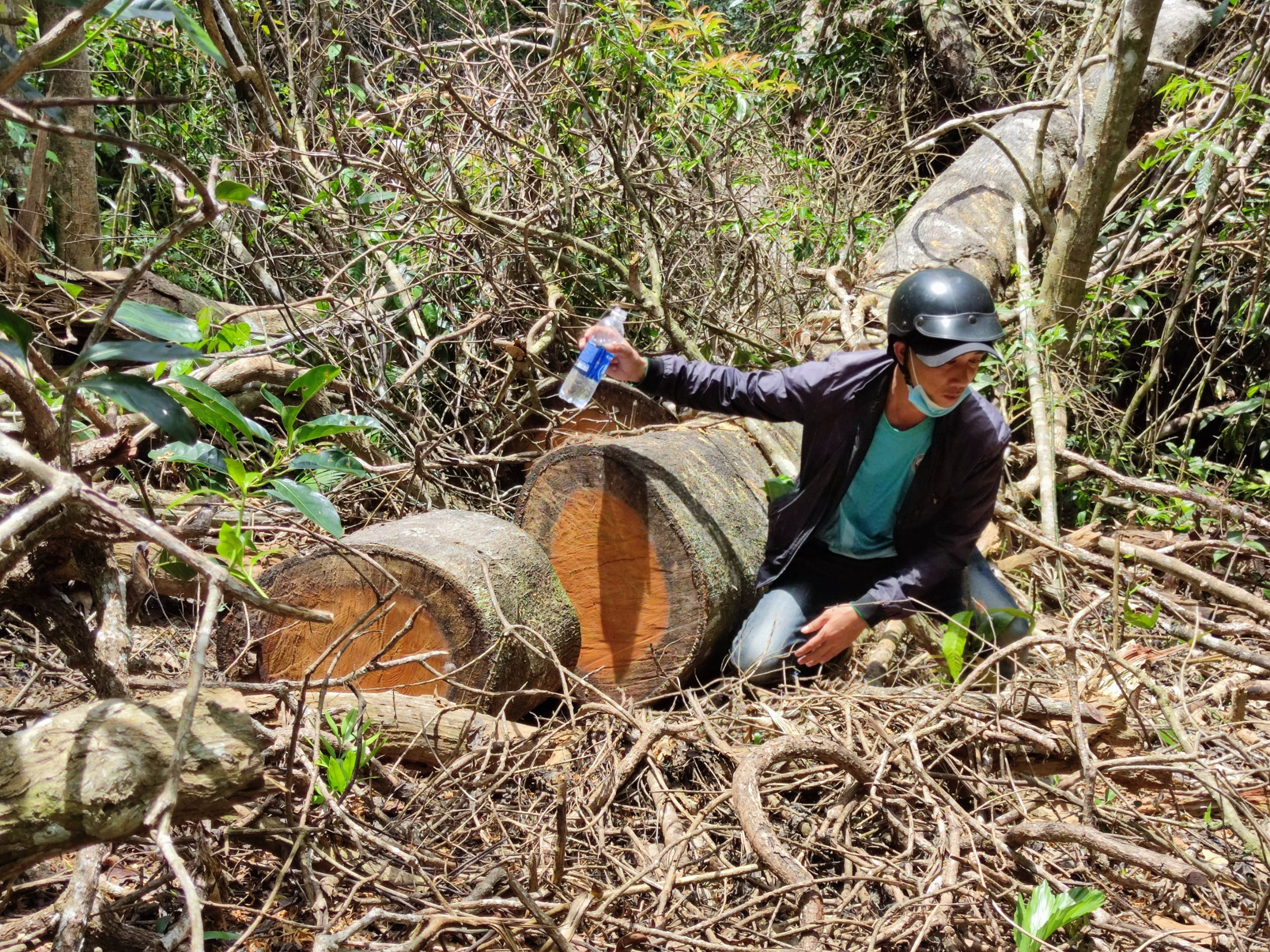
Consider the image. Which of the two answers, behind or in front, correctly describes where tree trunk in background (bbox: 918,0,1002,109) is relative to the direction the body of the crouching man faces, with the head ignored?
behind

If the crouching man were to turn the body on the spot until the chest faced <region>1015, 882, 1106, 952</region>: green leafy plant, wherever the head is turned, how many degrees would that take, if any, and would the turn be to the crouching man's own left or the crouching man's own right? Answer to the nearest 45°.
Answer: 0° — they already face it

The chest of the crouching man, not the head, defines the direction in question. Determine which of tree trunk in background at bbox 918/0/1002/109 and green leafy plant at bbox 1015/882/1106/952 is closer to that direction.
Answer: the green leafy plant

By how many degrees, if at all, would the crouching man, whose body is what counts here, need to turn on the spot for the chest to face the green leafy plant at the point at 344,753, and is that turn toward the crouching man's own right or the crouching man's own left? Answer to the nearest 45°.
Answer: approximately 45° to the crouching man's own right

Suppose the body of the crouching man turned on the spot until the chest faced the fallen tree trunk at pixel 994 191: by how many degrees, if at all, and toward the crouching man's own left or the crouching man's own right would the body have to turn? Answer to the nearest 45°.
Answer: approximately 180°

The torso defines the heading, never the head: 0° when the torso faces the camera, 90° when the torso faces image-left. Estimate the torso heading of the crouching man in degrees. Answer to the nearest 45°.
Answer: approximately 0°

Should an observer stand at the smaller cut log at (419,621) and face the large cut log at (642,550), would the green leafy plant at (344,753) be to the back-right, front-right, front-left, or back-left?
back-right

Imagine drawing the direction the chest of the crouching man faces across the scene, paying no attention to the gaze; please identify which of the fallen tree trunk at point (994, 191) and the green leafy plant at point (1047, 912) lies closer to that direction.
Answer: the green leafy plant
